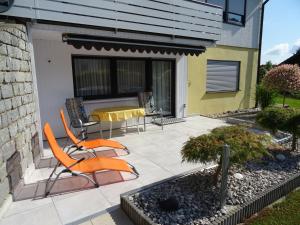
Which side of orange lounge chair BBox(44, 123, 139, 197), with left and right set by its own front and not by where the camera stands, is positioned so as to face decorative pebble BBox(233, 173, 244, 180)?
front

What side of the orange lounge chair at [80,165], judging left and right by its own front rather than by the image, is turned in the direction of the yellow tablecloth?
left

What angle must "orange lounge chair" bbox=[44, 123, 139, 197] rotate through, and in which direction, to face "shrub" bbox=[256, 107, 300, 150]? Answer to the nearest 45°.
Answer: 0° — it already faces it

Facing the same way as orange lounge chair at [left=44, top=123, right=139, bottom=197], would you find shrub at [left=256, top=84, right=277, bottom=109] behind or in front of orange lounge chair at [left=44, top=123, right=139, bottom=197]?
in front

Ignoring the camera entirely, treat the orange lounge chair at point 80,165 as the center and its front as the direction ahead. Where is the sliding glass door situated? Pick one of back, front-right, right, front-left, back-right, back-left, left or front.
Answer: front-left

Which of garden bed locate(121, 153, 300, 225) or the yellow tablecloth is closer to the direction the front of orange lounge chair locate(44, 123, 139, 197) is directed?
the garden bed

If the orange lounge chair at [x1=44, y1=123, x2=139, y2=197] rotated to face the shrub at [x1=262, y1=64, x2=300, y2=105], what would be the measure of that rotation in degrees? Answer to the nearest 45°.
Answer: approximately 45° to its left

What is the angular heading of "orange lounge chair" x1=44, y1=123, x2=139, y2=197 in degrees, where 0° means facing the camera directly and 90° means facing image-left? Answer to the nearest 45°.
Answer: approximately 270°

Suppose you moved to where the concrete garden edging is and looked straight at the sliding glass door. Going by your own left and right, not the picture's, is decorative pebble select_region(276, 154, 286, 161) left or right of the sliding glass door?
right

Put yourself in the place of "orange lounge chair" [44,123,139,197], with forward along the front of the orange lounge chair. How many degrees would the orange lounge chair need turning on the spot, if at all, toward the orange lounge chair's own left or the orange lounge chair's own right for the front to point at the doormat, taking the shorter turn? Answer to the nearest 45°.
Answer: approximately 45° to the orange lounge chair's own left

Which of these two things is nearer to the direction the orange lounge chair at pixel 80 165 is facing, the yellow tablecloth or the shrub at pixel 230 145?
the shrub
